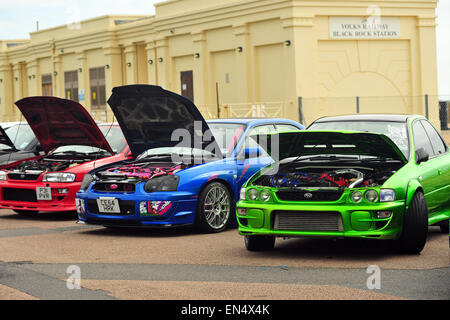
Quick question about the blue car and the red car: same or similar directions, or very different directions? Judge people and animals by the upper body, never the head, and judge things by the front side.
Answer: same or similar directions

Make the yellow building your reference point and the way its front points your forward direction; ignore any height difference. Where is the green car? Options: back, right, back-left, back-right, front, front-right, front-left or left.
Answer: front-left

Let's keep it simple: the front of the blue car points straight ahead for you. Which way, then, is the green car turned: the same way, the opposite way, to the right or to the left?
the same way

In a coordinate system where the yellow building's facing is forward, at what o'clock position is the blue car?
The blue car is roughly at 11 o'clock from the yellow building.

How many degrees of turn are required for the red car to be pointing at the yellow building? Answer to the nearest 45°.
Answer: approximately 180°

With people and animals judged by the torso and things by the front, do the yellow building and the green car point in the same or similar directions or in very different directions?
same or similar directions

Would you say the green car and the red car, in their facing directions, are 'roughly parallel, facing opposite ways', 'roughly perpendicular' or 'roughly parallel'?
roughly parallel

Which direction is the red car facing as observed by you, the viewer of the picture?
facing the viewer and to the left of the viewer

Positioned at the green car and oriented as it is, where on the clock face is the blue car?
The blue car is roughly at 3 o'clock from the green car.

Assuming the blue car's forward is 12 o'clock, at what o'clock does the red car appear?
The red car is roughly at 3 o'clock from the blue car.

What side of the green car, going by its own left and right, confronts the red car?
right

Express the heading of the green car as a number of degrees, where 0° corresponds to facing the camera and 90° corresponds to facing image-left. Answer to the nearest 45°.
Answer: approximately 45°

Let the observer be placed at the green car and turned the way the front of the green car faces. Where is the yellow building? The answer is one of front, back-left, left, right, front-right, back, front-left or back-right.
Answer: back-right

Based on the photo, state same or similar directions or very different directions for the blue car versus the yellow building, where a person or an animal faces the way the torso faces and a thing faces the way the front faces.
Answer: same or similar directions

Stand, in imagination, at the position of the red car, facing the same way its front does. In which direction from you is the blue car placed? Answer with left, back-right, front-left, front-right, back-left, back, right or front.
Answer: left
